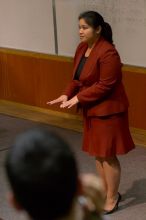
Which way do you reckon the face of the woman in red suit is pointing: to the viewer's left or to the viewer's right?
to the viewer's left

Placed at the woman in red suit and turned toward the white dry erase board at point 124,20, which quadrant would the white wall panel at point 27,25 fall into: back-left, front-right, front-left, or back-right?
front-left

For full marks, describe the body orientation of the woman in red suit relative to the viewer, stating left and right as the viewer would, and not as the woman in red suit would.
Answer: facing the viewer and to the left of the viewer

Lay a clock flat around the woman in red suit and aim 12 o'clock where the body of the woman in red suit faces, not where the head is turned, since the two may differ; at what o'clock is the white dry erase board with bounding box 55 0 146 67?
The white dry erase board is roughly at 5 o'clock from the woman in red suit.

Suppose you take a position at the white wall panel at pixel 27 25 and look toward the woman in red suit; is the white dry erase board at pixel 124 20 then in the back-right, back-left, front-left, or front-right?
front-left

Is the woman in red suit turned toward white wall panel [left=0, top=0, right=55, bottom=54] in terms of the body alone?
no
